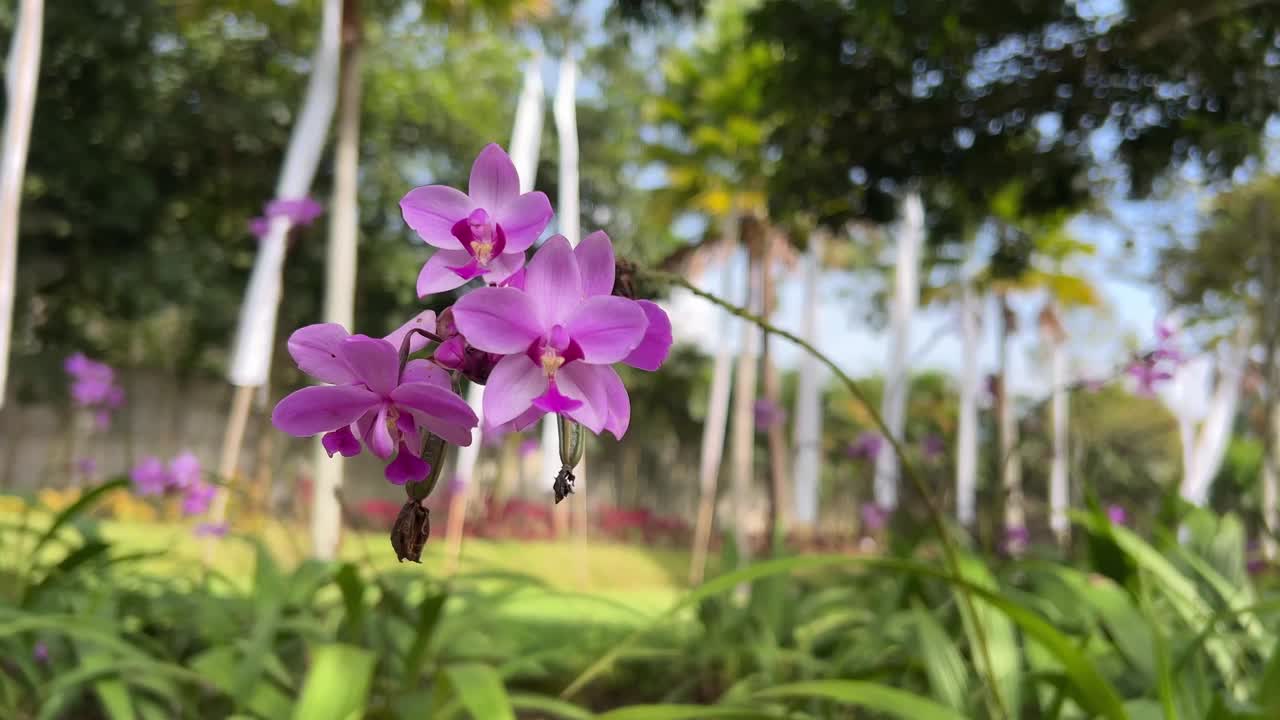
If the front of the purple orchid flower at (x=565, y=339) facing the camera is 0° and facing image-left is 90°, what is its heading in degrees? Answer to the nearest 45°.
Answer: approximately 0°

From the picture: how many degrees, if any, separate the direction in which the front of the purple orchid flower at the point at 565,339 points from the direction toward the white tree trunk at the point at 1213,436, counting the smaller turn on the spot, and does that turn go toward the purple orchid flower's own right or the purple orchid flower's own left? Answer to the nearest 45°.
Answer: approximately 135° to the purple orchid flower's own left

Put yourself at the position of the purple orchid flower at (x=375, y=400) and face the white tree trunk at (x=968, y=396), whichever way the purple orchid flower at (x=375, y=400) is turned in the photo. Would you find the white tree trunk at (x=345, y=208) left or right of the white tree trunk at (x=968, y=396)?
left

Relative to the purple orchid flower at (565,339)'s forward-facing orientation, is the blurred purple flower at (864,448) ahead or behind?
behind

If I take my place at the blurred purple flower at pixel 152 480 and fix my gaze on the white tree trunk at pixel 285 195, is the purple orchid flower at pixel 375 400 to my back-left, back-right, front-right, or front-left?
back-right

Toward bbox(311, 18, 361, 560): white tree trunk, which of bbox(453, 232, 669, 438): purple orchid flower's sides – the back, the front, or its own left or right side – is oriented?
back

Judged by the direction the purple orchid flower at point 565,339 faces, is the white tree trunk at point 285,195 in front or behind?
behind

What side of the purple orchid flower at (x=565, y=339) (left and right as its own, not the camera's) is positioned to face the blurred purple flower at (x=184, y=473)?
back

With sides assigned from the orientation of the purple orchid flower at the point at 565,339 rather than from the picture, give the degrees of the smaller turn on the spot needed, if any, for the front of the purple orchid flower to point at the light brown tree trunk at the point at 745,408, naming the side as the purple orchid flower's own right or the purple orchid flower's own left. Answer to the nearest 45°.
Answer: approximately 180°

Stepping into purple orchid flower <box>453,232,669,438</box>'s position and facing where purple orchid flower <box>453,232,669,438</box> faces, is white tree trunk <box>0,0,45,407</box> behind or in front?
behind

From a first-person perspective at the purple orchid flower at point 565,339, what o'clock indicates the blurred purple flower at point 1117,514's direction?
The blurred purple flower is roughly at 7 o'clock from the purple orchid flower.
